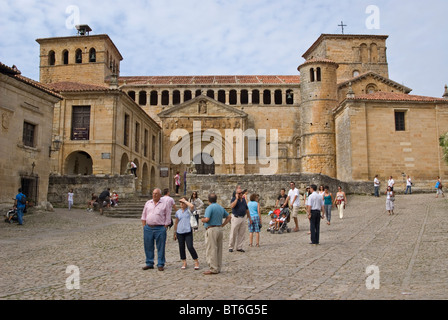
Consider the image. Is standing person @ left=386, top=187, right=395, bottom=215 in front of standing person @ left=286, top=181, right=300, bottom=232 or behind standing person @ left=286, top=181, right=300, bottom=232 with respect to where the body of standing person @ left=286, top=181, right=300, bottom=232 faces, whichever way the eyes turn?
behind

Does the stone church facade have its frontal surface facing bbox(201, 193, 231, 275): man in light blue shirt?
yes

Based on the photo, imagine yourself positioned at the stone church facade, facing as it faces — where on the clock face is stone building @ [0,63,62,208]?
The stone building is roughly at 1 o'clock from the stone church facade.

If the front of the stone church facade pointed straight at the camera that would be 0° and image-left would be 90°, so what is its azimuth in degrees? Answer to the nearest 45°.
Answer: approximately 0°

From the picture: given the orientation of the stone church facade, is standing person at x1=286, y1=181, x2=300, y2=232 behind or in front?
in front

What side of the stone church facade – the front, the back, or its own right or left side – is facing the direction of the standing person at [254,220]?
front

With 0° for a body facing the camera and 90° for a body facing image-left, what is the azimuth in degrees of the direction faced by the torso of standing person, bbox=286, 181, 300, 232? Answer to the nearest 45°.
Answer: approximately 45°

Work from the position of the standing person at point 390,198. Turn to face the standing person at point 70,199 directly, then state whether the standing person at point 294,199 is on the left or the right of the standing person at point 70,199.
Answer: left

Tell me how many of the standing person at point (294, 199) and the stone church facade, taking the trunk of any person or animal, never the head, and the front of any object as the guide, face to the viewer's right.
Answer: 0

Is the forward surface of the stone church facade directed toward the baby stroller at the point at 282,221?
yes

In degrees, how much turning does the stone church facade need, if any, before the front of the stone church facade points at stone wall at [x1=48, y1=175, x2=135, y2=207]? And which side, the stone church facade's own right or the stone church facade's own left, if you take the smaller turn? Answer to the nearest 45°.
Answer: approximately 45° to the stone church facade's own right

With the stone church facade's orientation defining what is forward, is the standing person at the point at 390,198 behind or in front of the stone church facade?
in front
